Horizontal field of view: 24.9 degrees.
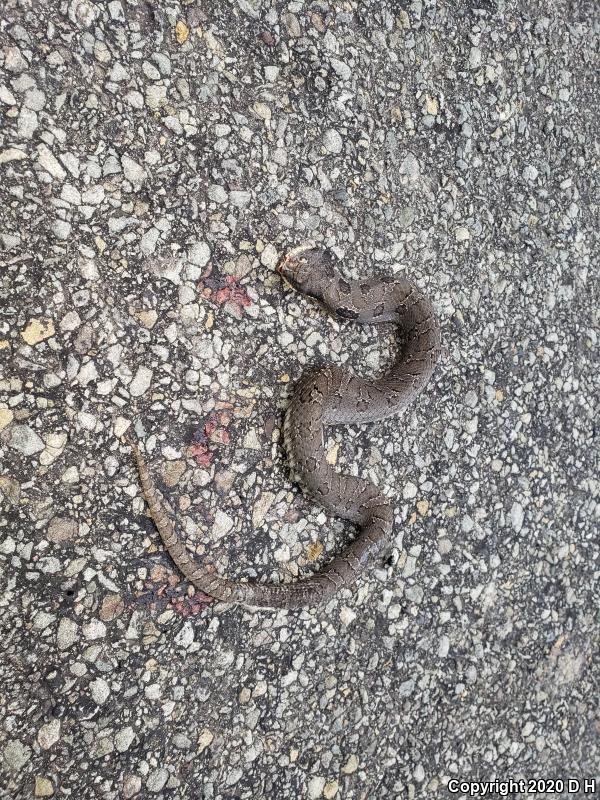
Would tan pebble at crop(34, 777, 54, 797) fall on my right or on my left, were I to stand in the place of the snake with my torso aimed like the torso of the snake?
on my left

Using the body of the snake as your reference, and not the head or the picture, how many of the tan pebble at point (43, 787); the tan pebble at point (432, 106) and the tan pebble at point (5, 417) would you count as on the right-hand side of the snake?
1

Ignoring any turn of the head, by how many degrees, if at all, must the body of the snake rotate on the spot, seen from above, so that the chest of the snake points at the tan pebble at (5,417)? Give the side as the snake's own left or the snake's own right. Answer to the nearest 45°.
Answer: approximately 45° to the snake's own left

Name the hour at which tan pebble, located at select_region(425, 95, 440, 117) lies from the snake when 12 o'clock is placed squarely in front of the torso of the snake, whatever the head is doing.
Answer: The tan pebble is roughly at 3 o'clock from the snake.

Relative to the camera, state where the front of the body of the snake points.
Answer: to the viewer's left
